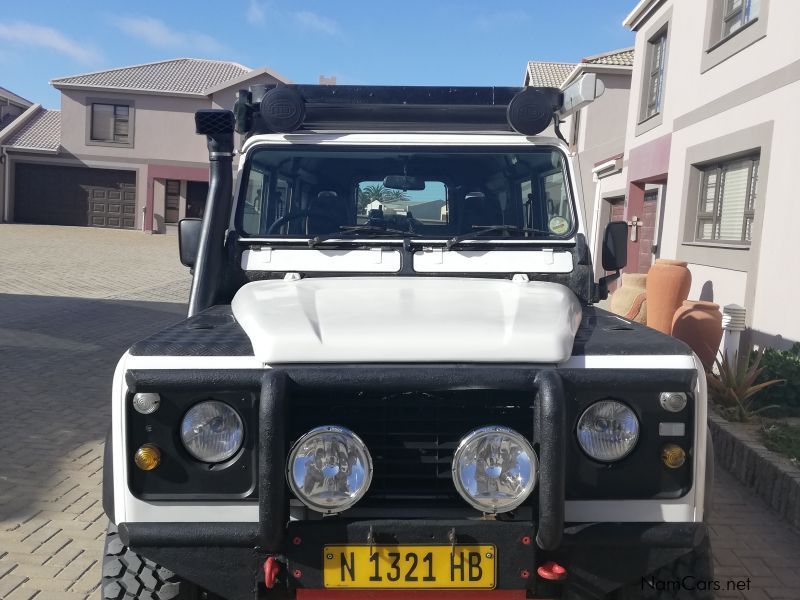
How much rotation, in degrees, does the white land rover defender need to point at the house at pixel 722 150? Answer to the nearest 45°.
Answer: approximately 135° to its left

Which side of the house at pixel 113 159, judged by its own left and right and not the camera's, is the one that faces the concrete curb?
front

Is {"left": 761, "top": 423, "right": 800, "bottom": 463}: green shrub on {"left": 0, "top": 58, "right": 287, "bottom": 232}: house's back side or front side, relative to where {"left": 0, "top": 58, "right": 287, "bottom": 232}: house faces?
on the front side

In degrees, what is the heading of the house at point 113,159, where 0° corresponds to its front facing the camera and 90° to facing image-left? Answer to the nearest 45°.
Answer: approximately 0°

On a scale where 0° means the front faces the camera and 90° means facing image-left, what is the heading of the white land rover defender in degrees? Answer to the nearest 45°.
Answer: approximately 0°

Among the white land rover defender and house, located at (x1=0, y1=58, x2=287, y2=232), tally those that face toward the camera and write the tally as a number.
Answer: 2

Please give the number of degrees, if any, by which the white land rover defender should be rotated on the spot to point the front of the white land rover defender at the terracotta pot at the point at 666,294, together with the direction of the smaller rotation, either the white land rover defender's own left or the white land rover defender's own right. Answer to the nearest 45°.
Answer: approximately 135° to the white land rover defender's own left

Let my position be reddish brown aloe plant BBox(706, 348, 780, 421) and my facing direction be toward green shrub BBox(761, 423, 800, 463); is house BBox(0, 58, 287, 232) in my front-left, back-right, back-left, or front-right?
back-right

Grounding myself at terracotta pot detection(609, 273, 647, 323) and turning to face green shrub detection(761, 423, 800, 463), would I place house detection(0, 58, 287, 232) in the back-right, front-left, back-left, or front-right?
back-right

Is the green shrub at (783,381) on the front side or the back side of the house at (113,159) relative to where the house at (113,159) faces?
on the front side
